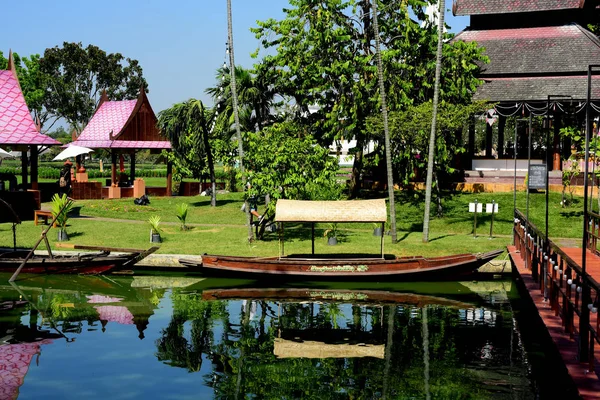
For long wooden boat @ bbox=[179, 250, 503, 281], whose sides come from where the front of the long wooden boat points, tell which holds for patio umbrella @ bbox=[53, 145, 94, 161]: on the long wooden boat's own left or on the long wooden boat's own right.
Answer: on the long wooden boat's own left

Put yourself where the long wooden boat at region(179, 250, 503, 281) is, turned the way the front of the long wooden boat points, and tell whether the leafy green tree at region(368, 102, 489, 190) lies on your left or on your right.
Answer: on your left

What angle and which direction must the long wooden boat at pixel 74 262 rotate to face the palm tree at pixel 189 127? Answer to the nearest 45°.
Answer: approximately 90° to its left

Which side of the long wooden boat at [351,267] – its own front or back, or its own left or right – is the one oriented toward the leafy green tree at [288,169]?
left

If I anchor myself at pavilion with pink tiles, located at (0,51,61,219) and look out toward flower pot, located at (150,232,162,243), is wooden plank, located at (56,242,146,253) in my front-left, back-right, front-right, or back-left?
front-right

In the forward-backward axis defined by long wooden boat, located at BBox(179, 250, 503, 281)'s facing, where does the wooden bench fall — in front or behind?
behind

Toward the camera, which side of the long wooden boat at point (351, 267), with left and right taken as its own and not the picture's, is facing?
right

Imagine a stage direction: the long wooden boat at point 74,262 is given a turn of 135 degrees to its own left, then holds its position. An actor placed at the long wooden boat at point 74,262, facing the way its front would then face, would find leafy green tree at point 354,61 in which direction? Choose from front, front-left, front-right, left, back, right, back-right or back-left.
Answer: right

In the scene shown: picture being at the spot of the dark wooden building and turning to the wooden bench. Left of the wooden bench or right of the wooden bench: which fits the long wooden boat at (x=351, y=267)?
left

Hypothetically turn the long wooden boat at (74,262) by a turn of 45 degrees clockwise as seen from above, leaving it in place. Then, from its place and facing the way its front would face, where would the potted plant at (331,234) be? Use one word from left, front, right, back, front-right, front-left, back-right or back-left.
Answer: front-left

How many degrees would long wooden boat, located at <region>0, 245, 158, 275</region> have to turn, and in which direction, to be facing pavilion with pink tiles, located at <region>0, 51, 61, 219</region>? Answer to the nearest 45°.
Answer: approximately 90° to its left

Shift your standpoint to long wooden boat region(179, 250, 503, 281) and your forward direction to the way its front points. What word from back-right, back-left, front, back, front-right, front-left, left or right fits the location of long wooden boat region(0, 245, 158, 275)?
back

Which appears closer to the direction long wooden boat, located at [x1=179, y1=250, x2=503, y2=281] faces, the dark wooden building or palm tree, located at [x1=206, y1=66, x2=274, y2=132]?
the dark wooden building

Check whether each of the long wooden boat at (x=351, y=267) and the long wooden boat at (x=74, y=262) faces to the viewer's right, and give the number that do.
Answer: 2

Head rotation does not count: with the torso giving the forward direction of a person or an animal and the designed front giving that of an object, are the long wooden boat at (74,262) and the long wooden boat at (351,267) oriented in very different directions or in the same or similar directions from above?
same or similar directions

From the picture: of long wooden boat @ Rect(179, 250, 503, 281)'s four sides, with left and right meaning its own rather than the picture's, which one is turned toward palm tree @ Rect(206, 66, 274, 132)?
left

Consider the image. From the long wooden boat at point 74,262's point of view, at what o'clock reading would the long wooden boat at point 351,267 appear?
the long wooden boat at point 351,267 is roughly at 1 o'clock from the long wooden boat at point 74,262.

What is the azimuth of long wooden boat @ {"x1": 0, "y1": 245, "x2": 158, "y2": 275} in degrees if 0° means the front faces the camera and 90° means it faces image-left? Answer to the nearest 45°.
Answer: approximately 270°
